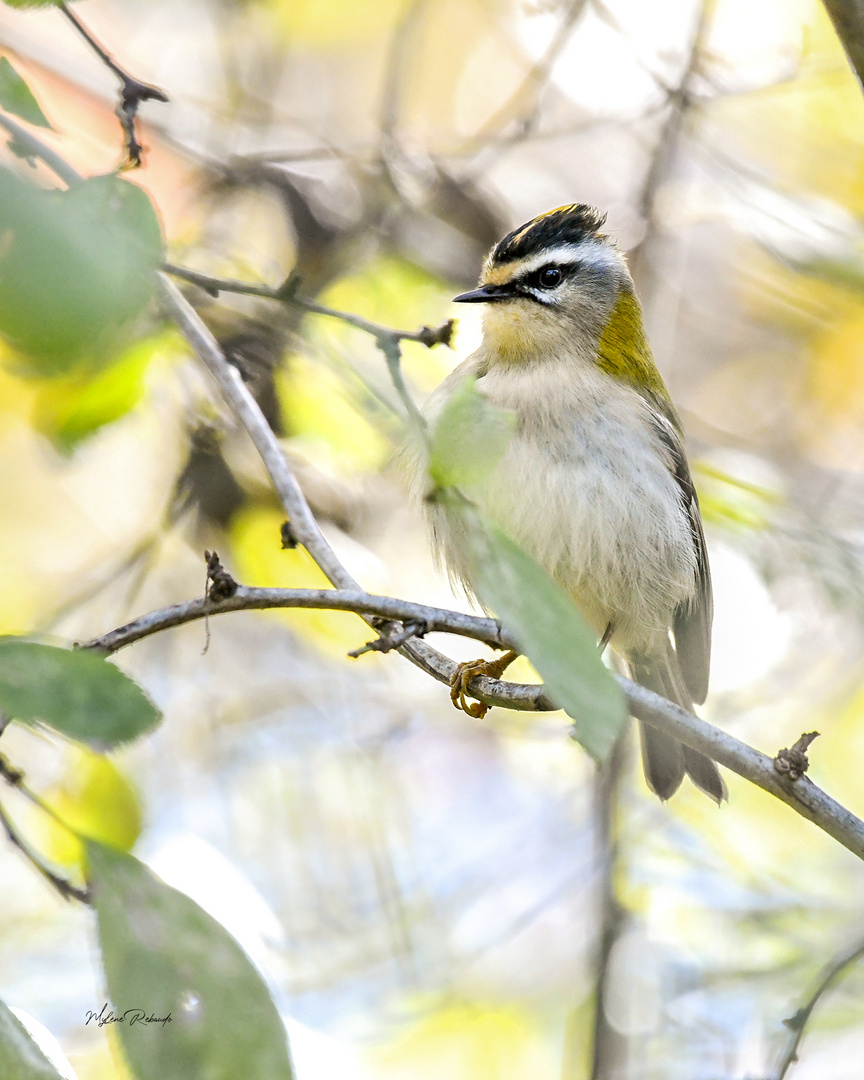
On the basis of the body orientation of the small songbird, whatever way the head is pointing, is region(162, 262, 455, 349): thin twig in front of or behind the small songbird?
in front

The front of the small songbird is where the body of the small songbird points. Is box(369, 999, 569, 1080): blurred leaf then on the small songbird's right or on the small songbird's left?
on the small songbird's right

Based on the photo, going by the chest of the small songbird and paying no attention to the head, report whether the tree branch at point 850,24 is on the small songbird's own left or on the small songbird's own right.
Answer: on the small songbird's own left

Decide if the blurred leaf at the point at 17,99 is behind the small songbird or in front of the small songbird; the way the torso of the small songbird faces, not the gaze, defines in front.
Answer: in front

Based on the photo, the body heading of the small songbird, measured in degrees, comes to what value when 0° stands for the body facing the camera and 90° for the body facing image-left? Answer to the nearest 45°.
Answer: approximately 45°

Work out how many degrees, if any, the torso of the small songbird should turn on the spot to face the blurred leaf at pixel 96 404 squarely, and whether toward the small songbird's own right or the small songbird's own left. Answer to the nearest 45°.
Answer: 0° — it already faces it
